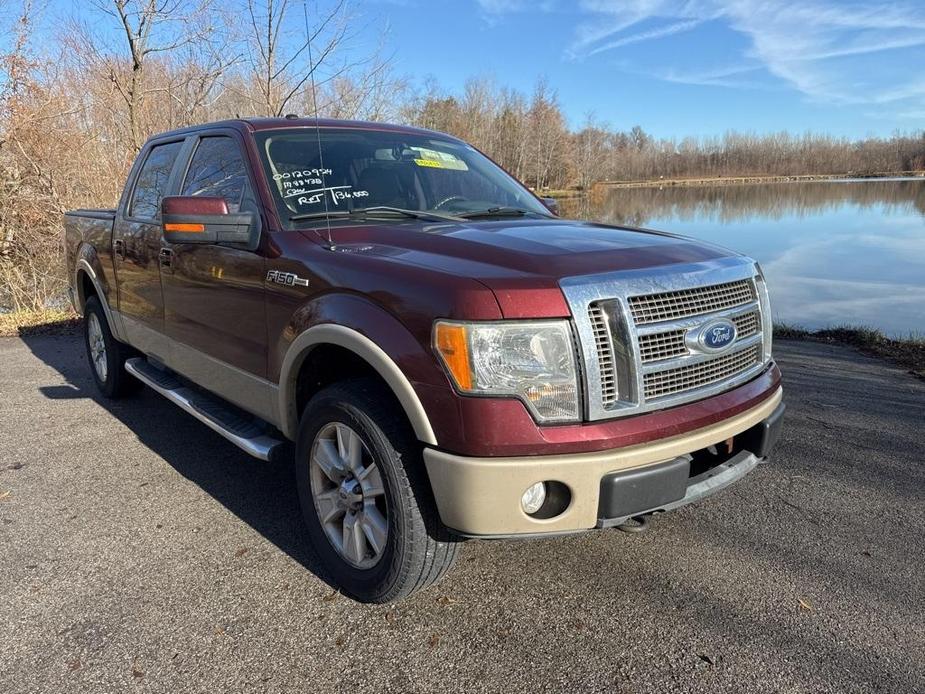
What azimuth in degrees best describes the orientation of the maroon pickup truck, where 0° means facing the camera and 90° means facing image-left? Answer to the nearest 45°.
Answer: approximately 315°
